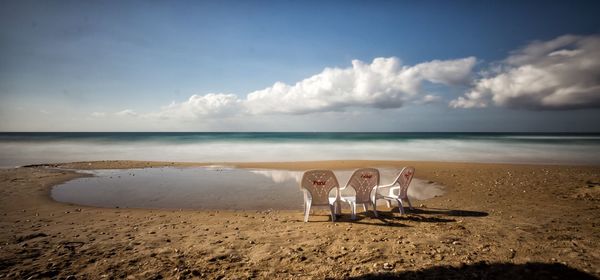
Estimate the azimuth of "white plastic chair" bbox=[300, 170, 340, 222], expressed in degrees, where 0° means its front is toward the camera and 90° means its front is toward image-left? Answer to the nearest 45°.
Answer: approximately 180°

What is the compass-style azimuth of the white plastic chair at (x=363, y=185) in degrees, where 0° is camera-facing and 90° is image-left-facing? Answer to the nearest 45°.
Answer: approximately 135°

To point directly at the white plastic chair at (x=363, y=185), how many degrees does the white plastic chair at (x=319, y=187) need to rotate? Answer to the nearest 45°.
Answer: approximately 90° to its right

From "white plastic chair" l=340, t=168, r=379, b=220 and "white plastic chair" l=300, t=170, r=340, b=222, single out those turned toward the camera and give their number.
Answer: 0

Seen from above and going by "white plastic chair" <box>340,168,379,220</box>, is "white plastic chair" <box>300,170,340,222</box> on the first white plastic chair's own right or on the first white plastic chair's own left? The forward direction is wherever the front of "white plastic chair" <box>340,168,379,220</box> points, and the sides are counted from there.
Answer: on the first white plastic chair's own left
